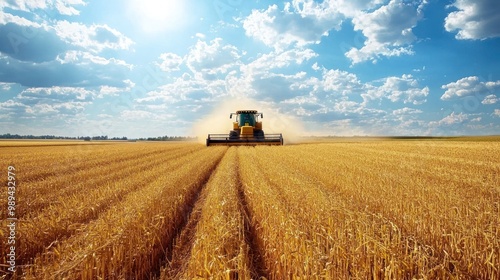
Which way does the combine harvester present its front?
toward the camera
